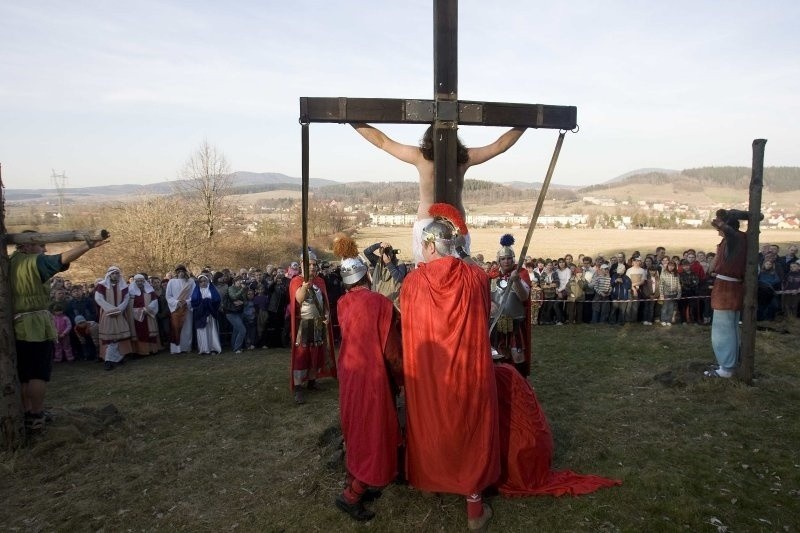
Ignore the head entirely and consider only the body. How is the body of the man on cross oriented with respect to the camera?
away from the camera

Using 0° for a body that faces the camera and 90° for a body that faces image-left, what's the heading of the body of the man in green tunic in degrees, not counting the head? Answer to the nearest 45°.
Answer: approximately 225°

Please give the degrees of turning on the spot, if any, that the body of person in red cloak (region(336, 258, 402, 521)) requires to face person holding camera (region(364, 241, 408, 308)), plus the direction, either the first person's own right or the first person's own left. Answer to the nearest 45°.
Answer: approximately 45° to the first person's own left

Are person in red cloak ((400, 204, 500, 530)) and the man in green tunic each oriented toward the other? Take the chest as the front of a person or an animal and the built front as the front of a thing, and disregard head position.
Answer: no

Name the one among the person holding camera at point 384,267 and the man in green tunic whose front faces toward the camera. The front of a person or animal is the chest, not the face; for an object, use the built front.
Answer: the person holding camera

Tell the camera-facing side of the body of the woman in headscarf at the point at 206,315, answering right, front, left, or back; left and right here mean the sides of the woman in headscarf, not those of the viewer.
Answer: front

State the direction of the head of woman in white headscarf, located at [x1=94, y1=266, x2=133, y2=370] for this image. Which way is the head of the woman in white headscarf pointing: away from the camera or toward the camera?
toward the camera

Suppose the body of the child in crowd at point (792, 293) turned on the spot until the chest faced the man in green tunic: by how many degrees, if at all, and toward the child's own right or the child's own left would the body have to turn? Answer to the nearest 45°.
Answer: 0° — they already face them

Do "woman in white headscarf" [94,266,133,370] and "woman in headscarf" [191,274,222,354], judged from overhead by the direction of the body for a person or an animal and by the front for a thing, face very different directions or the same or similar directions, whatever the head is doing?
same or similar directions

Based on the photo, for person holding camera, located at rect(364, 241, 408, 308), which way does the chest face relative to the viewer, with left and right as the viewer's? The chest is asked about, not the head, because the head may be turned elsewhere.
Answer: facing the viewer

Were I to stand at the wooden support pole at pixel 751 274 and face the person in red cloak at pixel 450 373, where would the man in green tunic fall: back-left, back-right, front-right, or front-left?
front-right

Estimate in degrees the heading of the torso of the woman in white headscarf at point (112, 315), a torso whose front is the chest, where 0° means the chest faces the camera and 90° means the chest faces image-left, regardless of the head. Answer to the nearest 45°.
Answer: approximately 0°

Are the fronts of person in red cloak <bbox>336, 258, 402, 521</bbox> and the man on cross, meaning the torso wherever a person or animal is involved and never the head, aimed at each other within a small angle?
no

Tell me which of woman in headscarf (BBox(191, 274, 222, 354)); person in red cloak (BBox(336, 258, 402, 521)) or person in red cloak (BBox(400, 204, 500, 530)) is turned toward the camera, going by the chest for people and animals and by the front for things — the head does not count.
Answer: the woman in headscarf

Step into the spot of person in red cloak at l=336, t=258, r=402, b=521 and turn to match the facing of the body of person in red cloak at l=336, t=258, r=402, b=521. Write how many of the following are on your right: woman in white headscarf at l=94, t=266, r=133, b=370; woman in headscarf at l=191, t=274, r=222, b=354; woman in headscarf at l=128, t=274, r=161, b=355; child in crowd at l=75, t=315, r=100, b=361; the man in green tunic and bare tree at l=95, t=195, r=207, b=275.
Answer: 0

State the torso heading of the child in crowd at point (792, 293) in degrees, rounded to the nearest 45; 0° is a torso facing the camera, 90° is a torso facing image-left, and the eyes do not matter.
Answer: approximately 45°
